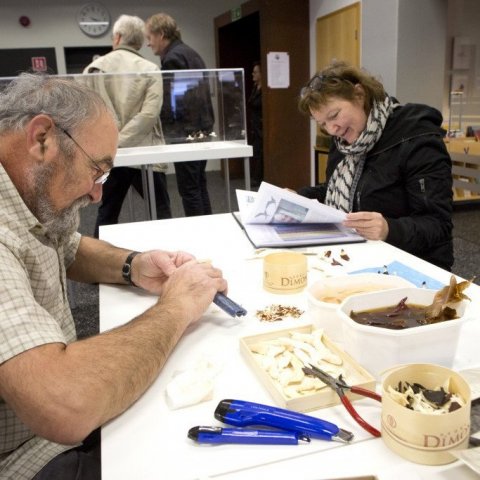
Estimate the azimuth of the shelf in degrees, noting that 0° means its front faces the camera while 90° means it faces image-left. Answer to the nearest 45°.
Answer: approximately 0°

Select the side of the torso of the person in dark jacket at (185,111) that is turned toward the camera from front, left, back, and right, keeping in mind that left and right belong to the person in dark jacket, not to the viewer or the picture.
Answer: left

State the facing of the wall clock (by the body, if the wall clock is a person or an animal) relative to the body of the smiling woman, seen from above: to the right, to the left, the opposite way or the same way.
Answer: to the left

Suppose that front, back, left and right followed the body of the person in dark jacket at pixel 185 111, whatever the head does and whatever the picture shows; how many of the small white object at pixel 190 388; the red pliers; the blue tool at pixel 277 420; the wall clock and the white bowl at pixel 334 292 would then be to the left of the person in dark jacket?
4

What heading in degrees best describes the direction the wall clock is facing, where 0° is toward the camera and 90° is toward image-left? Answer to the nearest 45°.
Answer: approximately 0°

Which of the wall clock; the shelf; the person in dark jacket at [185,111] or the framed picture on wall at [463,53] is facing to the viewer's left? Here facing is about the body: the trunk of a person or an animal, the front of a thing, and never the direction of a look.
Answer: the person in dark jacket

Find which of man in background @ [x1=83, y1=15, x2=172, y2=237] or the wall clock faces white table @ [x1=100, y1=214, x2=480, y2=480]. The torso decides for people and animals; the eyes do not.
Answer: the wall clock

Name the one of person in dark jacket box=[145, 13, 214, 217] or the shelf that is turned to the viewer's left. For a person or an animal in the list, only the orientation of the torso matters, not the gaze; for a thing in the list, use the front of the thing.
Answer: the person in dark jacket

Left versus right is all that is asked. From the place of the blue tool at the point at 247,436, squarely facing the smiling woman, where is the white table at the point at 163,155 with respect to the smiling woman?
left
